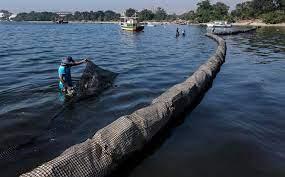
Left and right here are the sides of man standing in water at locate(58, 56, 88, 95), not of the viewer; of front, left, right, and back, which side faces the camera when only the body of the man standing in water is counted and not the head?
right
